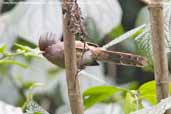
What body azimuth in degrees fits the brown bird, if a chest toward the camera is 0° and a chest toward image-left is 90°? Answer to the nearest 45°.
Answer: approximately 90°

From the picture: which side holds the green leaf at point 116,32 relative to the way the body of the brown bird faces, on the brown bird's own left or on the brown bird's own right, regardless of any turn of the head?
on the brown bird's own right
